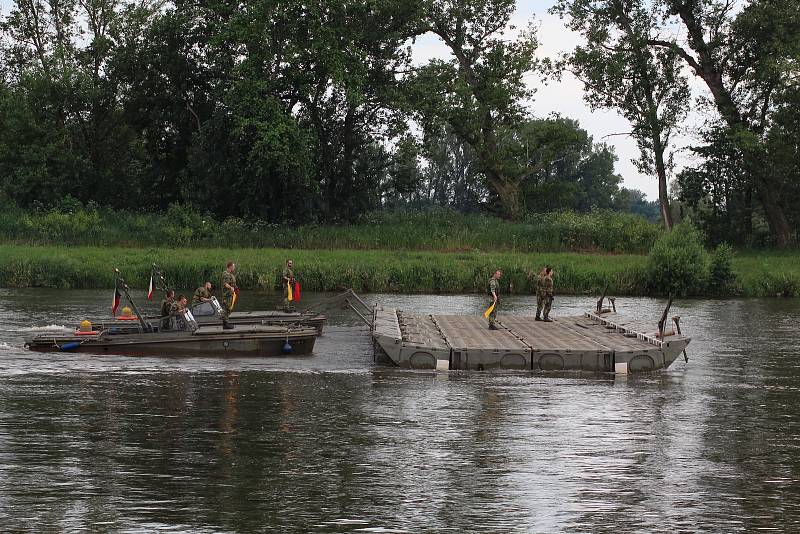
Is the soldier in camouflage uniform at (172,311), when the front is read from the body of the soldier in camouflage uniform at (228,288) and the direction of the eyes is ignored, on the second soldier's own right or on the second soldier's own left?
on the second soldier's own right

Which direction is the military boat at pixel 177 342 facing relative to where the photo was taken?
to the viewer's right

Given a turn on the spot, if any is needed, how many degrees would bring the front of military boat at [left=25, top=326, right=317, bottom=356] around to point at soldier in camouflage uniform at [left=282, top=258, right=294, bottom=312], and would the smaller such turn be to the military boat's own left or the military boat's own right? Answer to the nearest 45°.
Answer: approximately 45° to the military boat's own left
